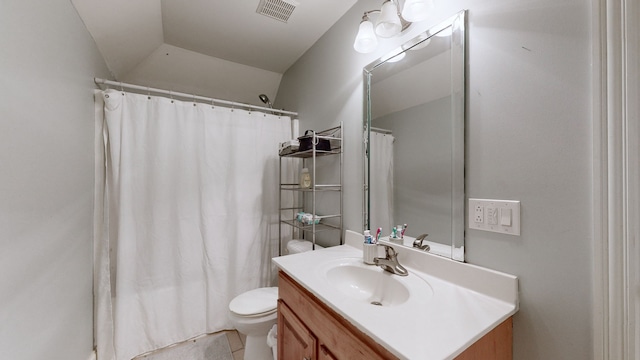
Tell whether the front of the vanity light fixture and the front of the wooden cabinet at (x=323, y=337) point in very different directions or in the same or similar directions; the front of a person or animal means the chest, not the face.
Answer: same or similar directions

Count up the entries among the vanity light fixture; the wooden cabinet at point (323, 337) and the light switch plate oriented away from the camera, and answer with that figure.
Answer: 0

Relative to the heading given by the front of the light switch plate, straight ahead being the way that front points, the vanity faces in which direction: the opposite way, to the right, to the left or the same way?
the same way

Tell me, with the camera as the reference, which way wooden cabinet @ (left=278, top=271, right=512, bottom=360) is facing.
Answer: facing the viewer and to the left of the viewer

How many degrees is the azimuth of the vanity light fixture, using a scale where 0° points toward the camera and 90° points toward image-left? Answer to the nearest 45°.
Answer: approximately 45°

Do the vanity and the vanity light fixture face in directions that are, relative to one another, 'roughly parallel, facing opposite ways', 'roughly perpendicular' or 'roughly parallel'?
roughly parallel

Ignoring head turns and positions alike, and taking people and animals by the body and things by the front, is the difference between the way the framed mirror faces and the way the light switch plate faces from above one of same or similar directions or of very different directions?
same or similar directions

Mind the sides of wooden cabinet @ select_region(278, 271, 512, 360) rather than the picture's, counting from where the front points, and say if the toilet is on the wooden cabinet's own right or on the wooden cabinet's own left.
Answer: on the wooden cabinet's own right

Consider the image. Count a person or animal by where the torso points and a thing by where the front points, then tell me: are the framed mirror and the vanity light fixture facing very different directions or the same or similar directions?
same or similar directions
